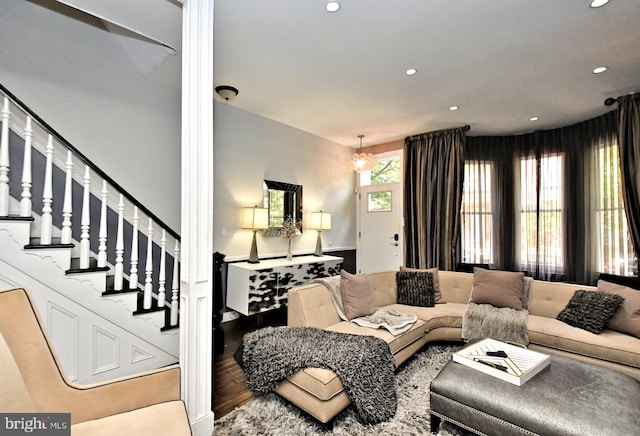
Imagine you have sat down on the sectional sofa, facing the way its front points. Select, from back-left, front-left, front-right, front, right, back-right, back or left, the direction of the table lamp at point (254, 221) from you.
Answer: right

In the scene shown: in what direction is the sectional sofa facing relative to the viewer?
toward the camera

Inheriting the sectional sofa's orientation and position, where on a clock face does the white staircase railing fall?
The white staircase railing is roughly at 2 o'clock from the sectional sofa.

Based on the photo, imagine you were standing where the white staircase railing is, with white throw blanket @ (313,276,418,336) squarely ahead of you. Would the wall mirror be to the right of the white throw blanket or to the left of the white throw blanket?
left

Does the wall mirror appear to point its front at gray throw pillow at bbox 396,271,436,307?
yes

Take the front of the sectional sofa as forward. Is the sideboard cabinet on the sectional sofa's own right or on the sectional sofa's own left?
on the sectional sofa's own right

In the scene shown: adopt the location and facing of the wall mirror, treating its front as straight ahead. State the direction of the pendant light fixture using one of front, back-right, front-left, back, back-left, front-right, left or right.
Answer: front-left

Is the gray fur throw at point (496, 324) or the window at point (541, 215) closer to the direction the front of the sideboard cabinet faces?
the gray fur throw

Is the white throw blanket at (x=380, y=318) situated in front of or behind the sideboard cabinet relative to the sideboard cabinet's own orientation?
in front

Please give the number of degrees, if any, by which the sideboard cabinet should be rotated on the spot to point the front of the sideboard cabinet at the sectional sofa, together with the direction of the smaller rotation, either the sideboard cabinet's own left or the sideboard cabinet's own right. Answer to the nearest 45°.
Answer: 0° — it already faces it

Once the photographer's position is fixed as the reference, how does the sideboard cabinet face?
facing the viewer and to the right of the viewer

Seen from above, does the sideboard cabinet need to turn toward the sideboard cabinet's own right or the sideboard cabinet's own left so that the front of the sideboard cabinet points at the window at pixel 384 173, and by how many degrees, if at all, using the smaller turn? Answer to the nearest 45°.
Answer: approximately 90° to the sideboard cabinet's own left

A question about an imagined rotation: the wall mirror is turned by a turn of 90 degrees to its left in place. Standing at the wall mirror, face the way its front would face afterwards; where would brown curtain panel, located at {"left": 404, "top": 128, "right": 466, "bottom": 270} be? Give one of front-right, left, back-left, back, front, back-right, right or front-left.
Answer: front-right

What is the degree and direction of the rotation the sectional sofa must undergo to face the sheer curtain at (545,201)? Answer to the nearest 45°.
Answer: approximately 135° to its left
